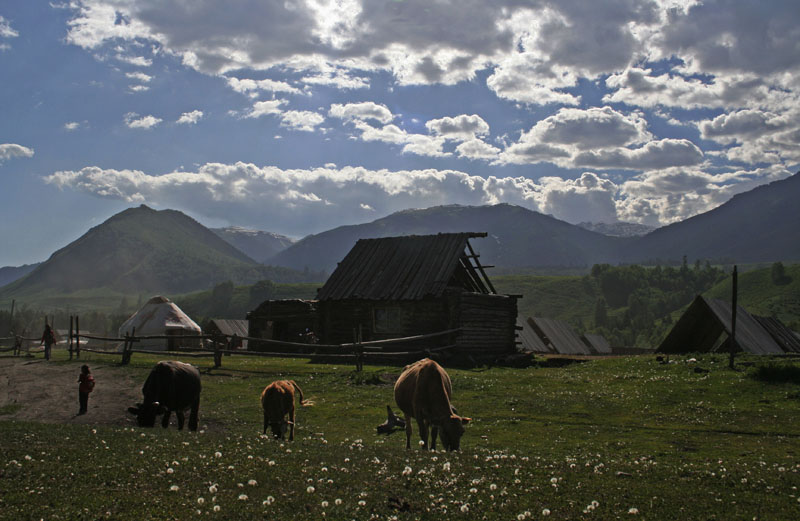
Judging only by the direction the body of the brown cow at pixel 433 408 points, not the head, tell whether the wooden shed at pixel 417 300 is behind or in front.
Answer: behind

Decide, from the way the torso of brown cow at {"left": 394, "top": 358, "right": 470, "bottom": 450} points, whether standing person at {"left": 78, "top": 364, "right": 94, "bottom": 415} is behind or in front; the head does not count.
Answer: behind

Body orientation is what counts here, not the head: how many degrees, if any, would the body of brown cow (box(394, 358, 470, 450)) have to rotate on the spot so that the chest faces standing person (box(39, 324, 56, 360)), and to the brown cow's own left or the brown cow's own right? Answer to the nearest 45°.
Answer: approximately 180°

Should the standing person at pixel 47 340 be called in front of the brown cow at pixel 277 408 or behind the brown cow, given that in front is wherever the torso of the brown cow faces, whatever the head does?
behind

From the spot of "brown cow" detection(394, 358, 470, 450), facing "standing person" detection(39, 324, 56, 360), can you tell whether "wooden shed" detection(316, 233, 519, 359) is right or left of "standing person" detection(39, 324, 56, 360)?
right

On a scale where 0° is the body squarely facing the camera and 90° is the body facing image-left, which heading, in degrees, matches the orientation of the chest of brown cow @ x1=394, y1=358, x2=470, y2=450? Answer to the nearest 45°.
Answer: approximately 315°

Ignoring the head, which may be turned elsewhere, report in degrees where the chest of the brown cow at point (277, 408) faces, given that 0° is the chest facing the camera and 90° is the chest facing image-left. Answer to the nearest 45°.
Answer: approximately 0°

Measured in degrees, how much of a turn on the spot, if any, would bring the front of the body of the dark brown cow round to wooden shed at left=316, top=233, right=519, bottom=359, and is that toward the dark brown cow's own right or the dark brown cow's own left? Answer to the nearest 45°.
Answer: approximately 180°
